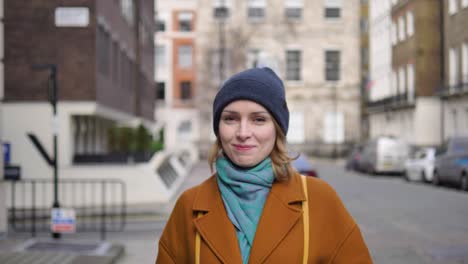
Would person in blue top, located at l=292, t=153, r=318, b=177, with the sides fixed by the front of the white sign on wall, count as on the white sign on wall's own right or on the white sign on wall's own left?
on the white sign on wall's own left

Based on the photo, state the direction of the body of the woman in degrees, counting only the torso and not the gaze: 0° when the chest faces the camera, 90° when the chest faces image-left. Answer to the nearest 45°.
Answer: approximately 0°

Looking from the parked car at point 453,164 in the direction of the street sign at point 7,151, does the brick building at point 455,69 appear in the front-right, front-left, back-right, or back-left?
back-right
